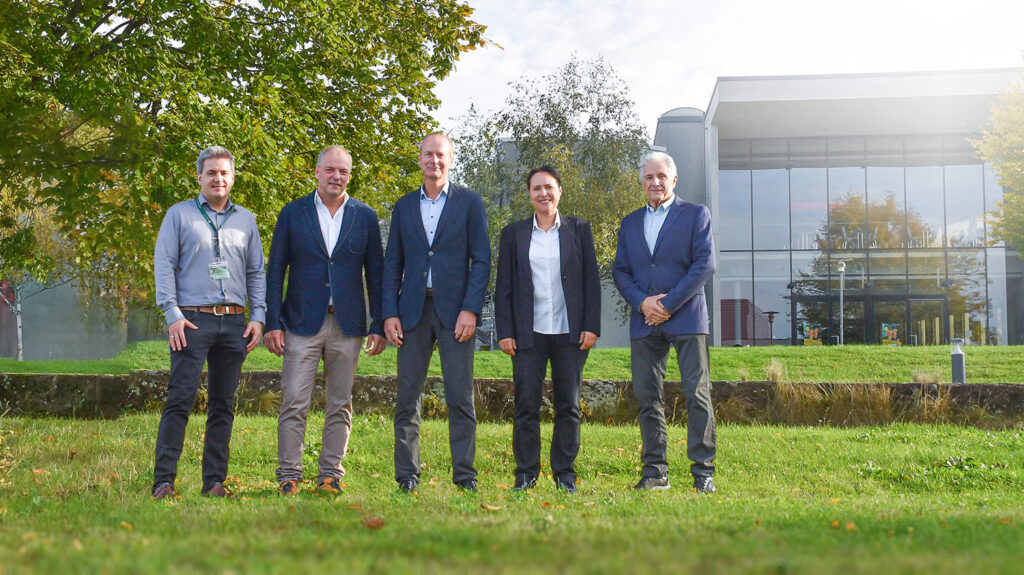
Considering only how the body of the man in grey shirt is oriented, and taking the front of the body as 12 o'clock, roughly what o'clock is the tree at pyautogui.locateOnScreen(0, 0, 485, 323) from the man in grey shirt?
The tree is roughly at 6 o'clock from the man in grey shirt.

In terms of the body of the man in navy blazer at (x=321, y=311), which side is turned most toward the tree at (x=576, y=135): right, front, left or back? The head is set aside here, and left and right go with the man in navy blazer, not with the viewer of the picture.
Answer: back

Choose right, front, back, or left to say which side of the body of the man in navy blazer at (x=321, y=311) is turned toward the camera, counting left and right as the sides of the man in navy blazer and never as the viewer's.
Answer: front

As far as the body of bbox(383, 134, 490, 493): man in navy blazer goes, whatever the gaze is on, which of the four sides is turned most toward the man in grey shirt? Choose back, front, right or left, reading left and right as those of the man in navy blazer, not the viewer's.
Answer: right

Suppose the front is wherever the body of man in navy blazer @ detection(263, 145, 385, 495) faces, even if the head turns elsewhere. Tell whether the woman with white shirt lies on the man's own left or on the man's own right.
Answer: on the man's own left

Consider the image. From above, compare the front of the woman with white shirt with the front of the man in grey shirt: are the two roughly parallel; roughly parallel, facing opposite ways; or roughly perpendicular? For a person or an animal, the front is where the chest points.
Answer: roughly parallel

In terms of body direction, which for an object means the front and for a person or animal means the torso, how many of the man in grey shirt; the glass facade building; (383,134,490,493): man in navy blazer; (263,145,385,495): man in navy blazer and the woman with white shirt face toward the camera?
5

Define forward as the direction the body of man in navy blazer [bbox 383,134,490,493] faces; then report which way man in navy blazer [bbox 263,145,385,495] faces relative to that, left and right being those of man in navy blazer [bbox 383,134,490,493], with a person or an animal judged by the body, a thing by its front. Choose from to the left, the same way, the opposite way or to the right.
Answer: the same way

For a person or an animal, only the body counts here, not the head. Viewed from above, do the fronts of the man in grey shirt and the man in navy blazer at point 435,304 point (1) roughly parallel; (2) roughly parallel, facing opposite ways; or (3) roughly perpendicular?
roughly parallel

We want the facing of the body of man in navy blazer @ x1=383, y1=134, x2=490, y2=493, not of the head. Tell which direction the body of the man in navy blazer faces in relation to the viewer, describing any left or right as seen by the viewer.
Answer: facing the viewer

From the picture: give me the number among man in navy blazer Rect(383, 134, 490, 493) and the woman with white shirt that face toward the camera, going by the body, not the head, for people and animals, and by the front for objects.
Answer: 2

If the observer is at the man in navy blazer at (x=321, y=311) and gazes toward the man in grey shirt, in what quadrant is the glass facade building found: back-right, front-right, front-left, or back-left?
back-right

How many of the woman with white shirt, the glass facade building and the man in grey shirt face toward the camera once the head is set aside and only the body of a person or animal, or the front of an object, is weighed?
3

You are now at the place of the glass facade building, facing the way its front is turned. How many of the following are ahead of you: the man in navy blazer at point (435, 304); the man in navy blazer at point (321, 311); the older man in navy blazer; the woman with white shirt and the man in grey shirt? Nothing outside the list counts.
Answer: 5

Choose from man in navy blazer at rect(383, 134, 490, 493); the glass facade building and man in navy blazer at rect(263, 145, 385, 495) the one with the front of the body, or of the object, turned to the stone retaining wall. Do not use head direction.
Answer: the glass facade building

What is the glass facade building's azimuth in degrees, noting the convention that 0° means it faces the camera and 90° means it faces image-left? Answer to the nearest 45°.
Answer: approximately 0°

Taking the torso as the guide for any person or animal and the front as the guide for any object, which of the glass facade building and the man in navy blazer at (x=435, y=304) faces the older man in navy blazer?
the glass facade building

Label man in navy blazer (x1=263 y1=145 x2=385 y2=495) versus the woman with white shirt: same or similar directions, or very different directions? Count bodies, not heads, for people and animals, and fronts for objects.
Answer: same or similar directions

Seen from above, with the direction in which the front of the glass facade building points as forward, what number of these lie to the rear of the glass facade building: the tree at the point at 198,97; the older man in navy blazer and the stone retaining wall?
0
